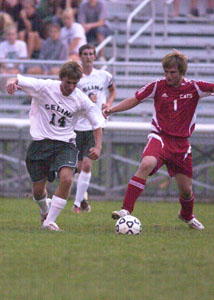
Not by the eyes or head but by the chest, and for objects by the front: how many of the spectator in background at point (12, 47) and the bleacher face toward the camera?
2

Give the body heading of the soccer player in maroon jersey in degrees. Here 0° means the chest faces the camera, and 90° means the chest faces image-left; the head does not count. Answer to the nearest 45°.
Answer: approximately 0°

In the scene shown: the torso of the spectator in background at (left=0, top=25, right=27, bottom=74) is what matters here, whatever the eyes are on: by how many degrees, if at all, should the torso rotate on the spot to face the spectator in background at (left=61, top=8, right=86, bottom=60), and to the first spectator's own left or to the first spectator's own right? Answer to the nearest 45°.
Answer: approximately 90° to the first spectator's own left

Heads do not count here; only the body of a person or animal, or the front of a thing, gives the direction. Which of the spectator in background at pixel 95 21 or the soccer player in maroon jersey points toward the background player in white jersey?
the spectator in background

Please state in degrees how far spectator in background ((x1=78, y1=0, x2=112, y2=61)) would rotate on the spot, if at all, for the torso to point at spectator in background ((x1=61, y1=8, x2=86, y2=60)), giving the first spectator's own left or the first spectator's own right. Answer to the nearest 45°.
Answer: approximately 45° to the first spectator's own right

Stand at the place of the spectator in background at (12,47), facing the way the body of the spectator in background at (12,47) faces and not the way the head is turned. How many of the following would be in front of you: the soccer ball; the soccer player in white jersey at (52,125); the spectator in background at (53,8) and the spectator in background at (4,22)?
2

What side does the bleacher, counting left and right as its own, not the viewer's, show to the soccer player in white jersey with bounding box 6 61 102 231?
front

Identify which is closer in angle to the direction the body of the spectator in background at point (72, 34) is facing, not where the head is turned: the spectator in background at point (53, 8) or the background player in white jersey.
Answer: the background player in white jersey

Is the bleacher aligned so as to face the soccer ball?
yes

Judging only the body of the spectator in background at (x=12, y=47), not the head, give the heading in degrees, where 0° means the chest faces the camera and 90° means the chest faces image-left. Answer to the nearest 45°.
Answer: approximately 0°

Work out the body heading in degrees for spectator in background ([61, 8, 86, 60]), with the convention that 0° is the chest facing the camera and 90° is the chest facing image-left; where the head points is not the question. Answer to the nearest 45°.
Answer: approximately 45°
